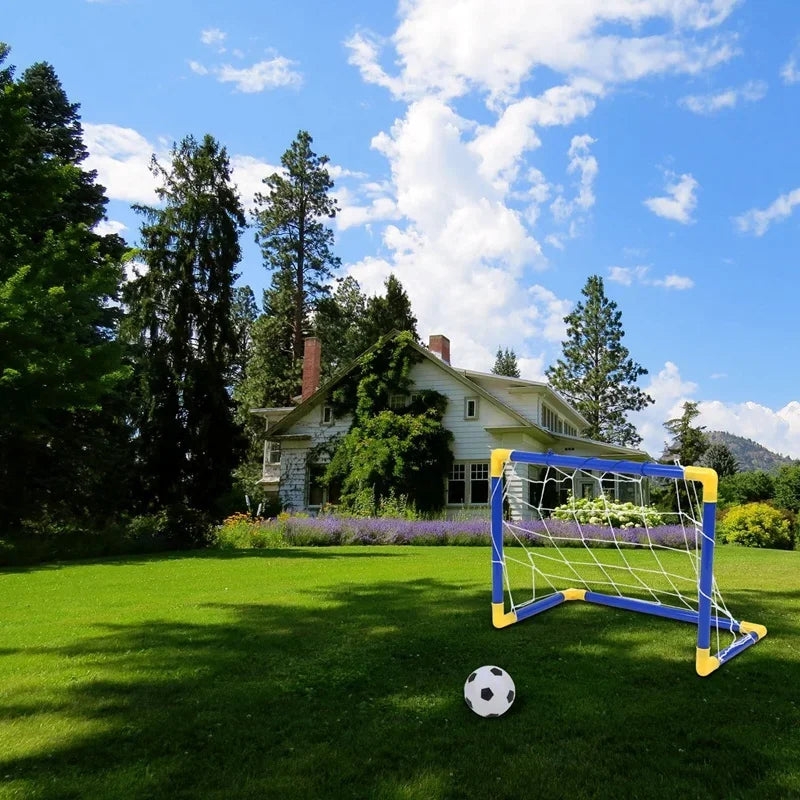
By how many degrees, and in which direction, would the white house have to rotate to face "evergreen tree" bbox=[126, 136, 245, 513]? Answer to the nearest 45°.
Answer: approximately 135° to its right

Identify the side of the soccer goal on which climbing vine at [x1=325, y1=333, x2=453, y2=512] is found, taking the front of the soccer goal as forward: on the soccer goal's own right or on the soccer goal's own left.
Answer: on the soccer goal's own right

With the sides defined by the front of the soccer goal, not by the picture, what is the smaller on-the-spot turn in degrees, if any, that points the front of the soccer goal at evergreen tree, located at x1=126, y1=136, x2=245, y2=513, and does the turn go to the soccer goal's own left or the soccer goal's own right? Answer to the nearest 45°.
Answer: approximately 90° to the soccer goal's own right

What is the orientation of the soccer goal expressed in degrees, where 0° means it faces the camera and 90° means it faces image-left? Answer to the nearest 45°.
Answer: approximately 45°

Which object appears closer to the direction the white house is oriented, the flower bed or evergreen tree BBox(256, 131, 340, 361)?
the flower bed

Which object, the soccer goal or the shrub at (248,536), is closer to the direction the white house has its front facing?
the soccer goal

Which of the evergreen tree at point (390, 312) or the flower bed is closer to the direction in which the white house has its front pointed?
the flower bed

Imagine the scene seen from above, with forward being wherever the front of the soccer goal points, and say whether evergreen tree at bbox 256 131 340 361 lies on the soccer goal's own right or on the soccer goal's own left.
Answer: on the soccer goal's own right

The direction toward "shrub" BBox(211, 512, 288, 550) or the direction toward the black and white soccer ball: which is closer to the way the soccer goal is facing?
the black and white soccer ball

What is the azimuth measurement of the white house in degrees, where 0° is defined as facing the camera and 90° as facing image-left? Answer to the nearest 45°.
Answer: approximately 315°

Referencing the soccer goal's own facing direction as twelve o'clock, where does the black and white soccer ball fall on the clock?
The black and white soccer ball is roughly at 11 o'clock from the soccer goal.
